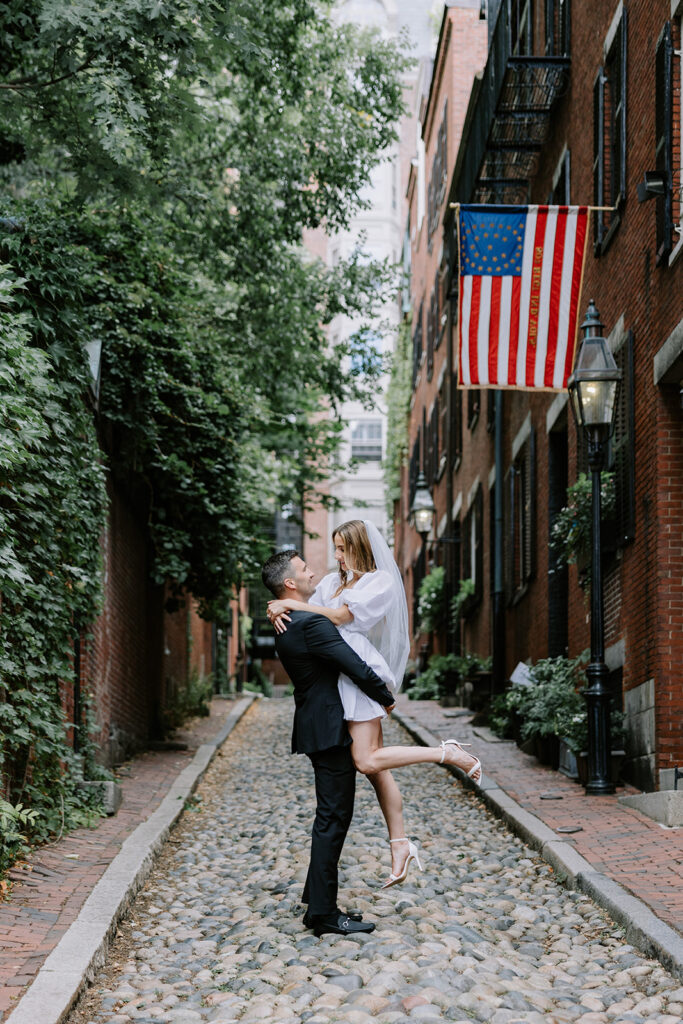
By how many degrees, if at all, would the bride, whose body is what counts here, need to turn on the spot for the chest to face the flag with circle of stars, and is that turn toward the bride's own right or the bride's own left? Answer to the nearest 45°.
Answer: approximately 90° to the bride's own right

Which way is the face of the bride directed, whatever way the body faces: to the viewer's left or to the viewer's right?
to the viewer's left

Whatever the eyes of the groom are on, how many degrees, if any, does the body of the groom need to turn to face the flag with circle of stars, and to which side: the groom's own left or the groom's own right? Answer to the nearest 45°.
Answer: approximately 90° to the groom's own left

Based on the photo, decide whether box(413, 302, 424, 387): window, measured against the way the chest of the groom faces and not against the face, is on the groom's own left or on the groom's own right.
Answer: on the groom's own left

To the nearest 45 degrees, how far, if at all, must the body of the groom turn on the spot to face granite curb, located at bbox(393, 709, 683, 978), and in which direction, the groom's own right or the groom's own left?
approximately 45° to the groom's own left

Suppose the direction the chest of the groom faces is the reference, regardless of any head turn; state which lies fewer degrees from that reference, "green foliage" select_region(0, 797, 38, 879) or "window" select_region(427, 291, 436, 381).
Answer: the window

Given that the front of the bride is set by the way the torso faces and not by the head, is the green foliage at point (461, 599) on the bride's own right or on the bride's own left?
on the bride's own right

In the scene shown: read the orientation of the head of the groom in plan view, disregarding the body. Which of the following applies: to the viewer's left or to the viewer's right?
to the viewer's right

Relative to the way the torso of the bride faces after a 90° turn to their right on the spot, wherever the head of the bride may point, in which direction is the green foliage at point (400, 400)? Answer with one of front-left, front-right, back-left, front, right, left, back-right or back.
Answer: front

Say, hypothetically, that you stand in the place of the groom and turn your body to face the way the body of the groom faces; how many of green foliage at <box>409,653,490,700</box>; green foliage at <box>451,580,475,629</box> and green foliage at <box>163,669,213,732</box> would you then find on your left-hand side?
3

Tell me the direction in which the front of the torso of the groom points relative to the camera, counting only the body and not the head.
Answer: to the viewer's right

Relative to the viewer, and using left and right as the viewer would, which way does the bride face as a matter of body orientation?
facing to the left of the viewer
